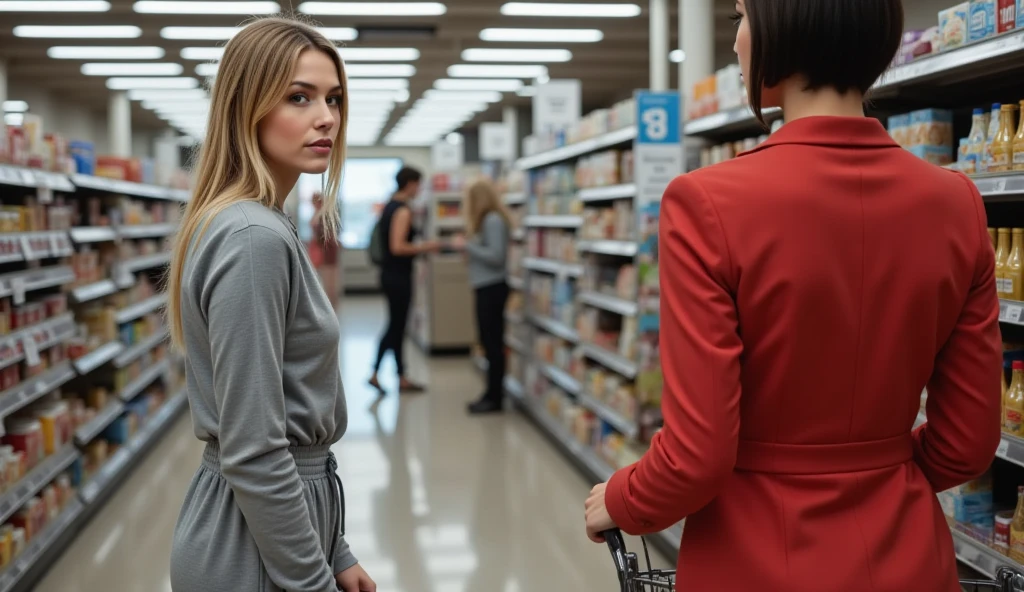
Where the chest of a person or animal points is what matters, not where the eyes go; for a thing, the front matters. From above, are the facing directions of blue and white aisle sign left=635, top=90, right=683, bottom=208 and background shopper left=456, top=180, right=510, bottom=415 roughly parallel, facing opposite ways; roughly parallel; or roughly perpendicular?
roughly perpendicular

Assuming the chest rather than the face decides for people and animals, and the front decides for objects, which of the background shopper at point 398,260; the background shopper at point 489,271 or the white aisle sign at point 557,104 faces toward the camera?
the white aisle sign

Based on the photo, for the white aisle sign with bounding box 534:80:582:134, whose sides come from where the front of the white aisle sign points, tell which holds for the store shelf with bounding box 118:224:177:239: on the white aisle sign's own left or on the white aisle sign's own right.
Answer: on the white aisle sign's own right

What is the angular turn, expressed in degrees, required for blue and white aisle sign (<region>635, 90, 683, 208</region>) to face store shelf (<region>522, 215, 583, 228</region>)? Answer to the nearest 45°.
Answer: approximately 180°

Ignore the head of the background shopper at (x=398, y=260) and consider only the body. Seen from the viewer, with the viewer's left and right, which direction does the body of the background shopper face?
facing to the right of the viewer

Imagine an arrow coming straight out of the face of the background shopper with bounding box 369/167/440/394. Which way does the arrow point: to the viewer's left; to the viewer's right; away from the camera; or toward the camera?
to the viewer's right

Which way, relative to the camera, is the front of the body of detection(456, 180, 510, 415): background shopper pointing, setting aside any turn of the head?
to the viewer's left

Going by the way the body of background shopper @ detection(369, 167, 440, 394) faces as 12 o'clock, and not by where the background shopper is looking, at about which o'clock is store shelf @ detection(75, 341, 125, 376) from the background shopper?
The store shelf is roughly at 4 o'clock from the background shopper.

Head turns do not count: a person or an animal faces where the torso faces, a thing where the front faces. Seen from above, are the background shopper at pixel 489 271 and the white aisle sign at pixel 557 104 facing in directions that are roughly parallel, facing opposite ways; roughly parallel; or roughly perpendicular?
roughly perpendicular
